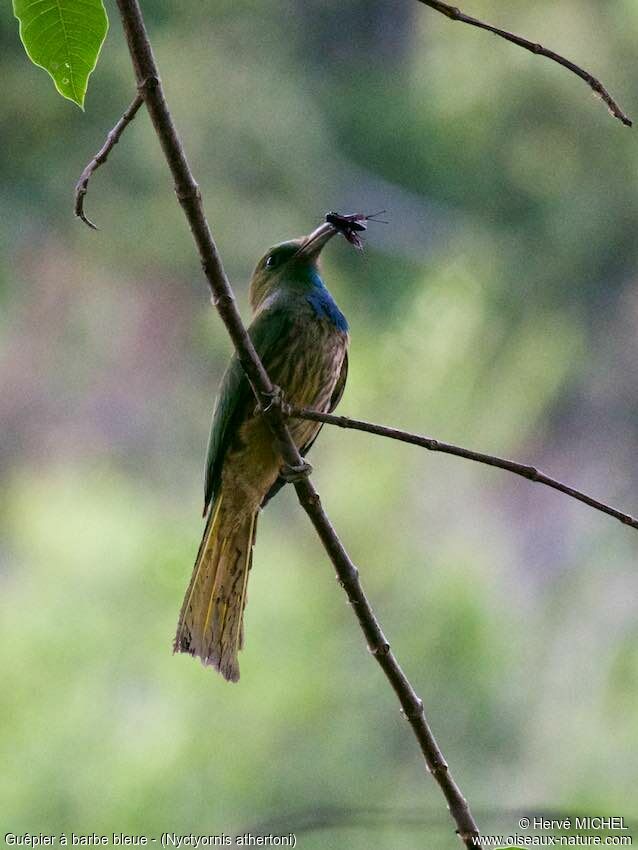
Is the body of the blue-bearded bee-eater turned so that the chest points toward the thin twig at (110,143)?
no

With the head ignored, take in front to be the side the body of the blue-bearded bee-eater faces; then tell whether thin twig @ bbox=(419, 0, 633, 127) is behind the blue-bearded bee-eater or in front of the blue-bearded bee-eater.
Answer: in front

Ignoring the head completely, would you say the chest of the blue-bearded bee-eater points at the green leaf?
no
